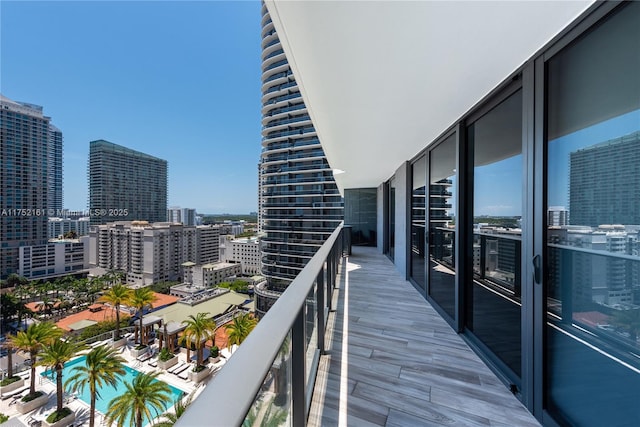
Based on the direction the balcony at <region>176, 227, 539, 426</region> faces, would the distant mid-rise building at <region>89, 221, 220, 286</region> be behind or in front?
in front

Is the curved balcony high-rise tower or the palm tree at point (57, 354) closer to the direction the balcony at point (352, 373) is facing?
the palm tree

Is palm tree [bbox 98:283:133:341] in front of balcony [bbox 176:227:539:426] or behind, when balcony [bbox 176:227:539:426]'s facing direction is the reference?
in front

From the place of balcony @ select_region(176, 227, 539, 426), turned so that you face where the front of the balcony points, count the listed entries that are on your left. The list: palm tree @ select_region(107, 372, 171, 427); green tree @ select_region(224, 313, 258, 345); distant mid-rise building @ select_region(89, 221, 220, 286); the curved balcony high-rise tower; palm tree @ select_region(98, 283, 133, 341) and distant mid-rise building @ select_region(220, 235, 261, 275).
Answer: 0

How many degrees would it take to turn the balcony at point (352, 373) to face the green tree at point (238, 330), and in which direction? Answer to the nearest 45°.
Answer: approximately 45° to its right

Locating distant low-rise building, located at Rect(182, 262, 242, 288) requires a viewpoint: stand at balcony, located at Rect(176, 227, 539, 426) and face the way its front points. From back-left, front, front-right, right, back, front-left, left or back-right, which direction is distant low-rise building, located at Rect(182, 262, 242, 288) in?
front-right

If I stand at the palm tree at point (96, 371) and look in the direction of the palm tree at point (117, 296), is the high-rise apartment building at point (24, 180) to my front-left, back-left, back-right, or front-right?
front-left

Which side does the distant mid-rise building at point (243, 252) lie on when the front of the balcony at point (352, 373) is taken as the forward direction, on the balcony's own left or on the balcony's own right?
on the balcony's own right

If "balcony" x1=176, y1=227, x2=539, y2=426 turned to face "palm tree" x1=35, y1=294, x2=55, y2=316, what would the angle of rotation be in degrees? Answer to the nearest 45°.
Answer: approximately 45° to its right

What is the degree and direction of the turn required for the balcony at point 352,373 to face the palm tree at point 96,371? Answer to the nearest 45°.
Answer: approximately 45° to its right

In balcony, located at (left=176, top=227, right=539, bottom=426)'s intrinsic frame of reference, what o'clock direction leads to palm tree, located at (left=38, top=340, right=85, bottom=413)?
The palm tree is roughly at 1 o'clock from the balcony.

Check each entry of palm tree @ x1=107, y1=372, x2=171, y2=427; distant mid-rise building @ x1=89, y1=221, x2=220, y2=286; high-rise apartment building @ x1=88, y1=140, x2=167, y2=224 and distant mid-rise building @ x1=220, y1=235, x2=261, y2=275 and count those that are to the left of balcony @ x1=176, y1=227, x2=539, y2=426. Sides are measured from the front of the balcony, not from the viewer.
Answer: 0

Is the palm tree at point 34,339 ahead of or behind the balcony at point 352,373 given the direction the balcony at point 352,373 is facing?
ahead

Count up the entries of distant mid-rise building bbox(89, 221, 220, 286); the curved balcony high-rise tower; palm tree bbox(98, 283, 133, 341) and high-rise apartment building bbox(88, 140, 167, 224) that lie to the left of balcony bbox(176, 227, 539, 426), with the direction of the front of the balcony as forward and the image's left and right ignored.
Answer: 0

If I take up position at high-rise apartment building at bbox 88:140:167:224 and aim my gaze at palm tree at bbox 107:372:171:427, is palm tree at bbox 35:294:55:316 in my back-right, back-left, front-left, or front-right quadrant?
front-right

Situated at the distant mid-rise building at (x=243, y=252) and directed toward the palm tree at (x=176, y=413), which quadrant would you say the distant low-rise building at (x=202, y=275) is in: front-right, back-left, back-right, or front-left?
front-right

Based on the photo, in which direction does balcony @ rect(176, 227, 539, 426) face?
to the viewer's left

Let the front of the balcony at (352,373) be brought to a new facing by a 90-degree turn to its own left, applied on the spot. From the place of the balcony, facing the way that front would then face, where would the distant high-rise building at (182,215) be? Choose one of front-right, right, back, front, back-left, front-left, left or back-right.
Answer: back-right
